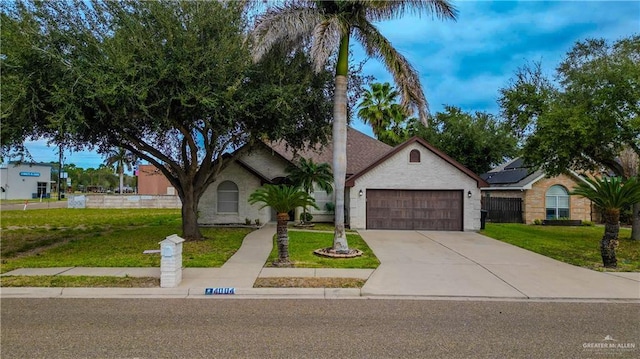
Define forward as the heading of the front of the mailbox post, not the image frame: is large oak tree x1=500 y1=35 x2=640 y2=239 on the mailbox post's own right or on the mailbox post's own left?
on the mailbox post's own left

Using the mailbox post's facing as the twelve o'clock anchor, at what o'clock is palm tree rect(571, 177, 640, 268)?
The palm tree is roughly at 9 o'clock from the mailbox post.

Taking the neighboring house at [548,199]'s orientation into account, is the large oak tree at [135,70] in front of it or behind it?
in front

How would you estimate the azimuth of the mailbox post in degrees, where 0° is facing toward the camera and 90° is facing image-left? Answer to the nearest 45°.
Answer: approximately 0°

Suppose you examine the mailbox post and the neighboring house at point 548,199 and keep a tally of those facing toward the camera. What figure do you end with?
2

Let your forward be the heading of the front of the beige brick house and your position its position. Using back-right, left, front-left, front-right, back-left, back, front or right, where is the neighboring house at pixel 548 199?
back-left

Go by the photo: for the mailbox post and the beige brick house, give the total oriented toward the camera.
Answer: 2

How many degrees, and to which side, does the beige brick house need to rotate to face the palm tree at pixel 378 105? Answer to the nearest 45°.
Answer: approximately 180°

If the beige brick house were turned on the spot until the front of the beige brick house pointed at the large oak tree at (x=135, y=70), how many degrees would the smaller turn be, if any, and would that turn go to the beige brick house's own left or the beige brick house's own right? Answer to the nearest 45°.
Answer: approximately 45° to the beige brick house's own right

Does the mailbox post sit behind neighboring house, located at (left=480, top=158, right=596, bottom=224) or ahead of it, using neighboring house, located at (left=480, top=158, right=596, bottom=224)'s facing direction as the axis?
ahead

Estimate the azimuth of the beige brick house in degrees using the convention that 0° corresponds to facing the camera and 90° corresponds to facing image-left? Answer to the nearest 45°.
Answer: approximately 0°

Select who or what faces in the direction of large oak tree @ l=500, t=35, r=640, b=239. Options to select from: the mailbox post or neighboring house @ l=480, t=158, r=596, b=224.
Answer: the neighboring house

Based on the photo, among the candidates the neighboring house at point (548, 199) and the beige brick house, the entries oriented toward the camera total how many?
2

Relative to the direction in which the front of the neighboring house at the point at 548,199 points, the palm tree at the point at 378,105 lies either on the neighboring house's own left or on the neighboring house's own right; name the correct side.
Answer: on the neighboring house's own right
